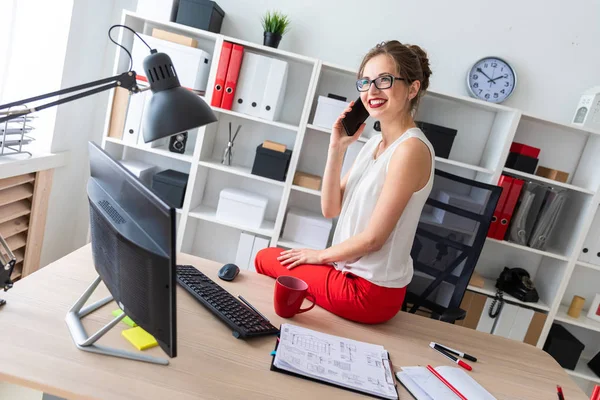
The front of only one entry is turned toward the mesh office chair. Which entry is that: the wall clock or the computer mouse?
the wall clock

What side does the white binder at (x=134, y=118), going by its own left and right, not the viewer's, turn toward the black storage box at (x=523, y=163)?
left

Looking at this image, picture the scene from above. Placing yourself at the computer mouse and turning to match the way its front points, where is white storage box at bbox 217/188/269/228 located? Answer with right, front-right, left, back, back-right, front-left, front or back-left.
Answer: back-right

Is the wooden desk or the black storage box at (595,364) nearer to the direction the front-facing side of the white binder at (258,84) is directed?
the wooden desk

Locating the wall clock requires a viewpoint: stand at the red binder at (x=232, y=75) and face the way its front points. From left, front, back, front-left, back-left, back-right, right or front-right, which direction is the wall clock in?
left

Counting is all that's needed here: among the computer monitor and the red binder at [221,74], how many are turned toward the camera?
1

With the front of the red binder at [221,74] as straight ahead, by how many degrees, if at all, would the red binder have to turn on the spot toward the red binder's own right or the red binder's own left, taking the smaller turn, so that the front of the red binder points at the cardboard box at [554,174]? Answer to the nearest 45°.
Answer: approximately 90° to the red binder's own left

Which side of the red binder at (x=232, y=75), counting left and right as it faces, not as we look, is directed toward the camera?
front

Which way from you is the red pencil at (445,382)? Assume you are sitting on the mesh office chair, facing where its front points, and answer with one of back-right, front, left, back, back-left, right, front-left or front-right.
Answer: front-left

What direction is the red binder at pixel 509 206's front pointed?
toward the camera

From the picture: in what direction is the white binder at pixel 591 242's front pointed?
toward the camera

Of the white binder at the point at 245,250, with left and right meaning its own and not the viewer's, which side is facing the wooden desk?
front

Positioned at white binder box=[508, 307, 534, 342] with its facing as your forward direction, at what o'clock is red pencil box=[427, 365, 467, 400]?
The red pencil is roughly at 12 o'clock from the white binder.

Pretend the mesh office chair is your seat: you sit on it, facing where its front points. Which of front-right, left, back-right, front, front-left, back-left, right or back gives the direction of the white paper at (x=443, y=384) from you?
front-left

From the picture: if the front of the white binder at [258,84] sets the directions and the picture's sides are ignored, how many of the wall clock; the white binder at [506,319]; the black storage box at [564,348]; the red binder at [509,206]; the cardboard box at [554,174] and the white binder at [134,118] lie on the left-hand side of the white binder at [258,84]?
5

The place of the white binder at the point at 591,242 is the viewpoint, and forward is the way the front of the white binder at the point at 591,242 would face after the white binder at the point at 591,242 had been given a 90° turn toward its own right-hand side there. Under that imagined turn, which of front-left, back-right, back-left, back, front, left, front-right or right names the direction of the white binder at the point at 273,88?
front-left
